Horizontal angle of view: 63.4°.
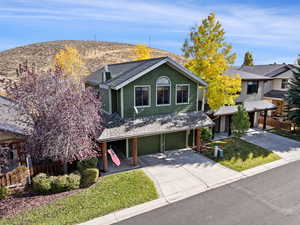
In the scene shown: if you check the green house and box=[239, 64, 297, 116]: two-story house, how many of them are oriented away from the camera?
0

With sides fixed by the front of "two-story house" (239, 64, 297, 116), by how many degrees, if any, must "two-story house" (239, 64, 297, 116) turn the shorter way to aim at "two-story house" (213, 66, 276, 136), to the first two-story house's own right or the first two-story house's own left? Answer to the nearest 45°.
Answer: approximately 45° to the first two-story house's own right

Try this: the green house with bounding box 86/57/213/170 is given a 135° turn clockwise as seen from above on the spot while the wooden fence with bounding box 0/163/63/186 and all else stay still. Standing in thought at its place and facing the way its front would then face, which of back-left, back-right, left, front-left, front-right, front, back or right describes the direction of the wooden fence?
front-left

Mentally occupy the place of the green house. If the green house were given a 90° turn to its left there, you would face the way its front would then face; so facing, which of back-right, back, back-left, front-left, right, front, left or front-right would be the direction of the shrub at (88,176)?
back

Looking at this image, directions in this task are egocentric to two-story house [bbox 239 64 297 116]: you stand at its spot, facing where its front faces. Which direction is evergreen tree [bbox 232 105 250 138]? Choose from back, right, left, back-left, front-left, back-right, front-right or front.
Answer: front-right

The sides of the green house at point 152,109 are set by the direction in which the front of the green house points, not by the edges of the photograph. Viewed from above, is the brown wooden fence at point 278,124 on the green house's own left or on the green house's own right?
on the green house's own left

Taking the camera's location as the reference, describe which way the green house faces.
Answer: facing the viewer and to the right of the viewer

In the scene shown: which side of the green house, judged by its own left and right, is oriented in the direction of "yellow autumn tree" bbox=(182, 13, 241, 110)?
left

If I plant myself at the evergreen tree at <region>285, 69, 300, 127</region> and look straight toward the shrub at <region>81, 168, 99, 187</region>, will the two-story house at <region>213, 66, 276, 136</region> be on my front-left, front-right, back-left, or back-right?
front-right

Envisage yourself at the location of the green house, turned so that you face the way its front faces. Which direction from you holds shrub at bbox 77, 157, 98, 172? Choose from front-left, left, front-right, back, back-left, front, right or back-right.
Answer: right

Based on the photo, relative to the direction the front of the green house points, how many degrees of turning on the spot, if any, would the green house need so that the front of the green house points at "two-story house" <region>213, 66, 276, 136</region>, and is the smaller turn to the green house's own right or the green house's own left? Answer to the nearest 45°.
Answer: approximately 90° to the green house's own left

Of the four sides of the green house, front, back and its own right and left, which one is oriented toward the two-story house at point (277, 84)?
left

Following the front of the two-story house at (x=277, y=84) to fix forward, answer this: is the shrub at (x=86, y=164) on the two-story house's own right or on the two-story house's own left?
on the two-story house's own right

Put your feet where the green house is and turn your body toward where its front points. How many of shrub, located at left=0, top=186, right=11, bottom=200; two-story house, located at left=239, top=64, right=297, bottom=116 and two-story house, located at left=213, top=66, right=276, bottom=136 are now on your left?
2
